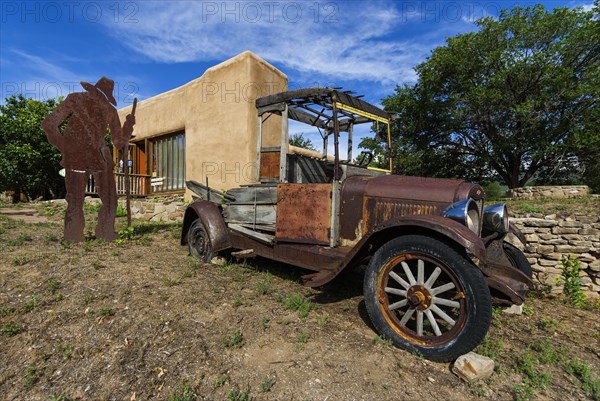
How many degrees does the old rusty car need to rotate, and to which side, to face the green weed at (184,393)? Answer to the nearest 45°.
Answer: approximately 90° to its right

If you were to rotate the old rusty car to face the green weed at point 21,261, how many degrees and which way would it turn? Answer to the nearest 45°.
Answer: approximately 135° to its right

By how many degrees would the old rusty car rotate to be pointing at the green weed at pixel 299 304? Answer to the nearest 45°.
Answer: approximately 135° to its right

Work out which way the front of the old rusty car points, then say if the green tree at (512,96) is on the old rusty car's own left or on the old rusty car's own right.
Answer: on the old rusty car's own left

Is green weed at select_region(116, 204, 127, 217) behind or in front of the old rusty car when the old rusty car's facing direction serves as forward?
behind

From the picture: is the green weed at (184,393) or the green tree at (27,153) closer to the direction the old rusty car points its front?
the green weed

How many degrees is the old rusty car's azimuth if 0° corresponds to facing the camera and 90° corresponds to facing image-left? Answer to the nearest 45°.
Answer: approximately 315°

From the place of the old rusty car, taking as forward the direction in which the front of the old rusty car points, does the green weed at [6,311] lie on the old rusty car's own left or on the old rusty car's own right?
on the old rusty car's own right

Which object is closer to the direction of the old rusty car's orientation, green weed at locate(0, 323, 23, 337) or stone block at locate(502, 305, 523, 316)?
the stone block

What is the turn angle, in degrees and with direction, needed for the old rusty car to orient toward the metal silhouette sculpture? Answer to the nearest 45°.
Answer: approximately 135° to its right

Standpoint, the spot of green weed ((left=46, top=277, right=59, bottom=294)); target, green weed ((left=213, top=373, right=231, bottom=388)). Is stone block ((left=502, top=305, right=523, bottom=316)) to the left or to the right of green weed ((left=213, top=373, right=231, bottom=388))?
left

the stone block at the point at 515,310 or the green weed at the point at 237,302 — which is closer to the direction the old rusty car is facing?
the stone block

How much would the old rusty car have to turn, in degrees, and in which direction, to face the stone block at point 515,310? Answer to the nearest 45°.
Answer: approximately 45° to its left

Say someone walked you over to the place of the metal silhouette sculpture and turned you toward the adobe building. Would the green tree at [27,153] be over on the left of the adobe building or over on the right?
left

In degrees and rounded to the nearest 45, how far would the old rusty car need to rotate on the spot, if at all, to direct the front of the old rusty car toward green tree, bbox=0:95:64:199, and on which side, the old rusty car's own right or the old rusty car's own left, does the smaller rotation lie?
approximately 180°

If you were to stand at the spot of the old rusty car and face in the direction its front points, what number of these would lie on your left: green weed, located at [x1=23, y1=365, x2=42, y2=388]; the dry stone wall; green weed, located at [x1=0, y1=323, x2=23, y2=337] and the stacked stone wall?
2
